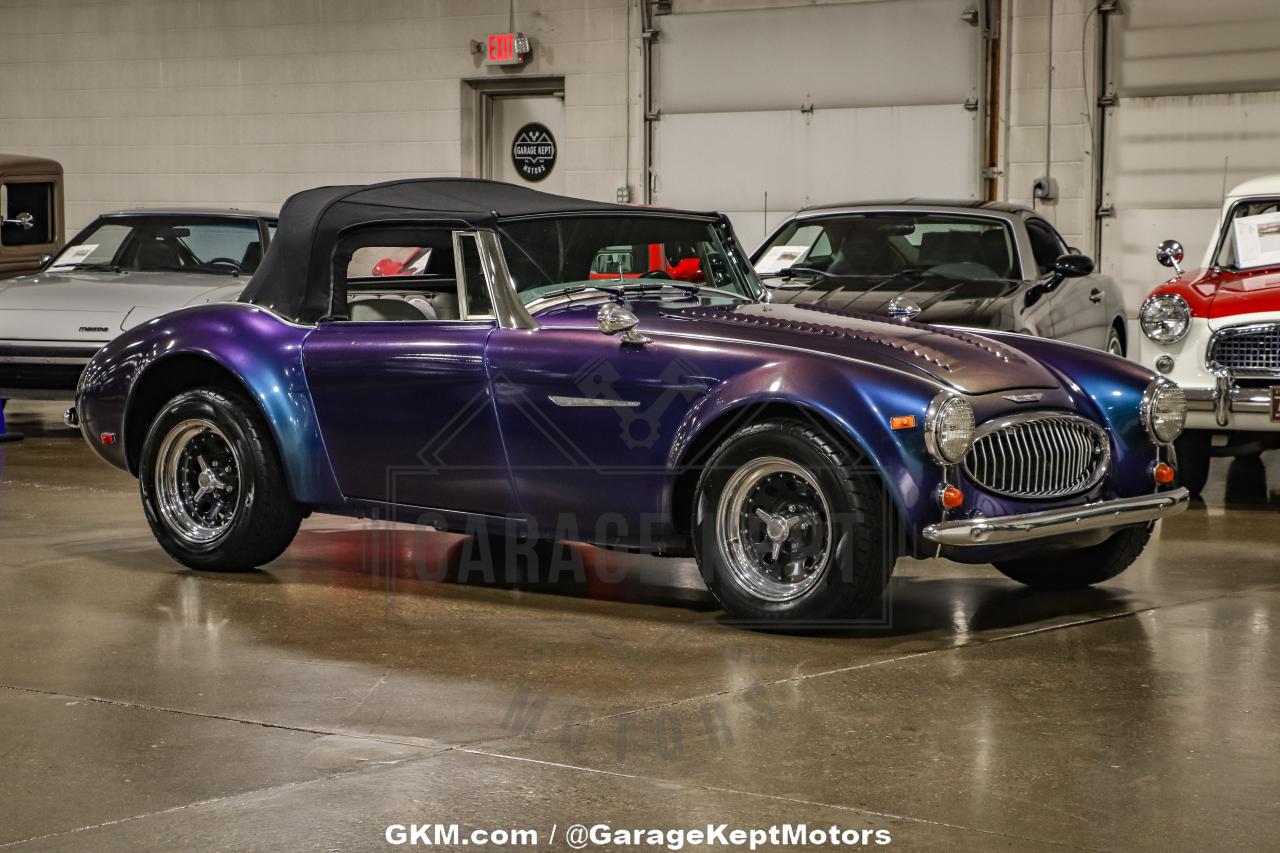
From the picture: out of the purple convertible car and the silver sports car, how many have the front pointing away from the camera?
0

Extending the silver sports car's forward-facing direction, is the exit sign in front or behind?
behind

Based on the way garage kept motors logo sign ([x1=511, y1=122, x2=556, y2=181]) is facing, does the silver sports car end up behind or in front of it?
in front

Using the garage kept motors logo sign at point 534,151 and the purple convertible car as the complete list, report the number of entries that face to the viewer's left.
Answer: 0

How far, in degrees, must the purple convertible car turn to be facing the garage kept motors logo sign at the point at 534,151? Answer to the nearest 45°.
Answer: approximately 135° to its left

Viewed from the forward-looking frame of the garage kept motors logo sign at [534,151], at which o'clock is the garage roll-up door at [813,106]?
The garage roll-up door is roughly at 10 o'clock from the garage kept motors logo sign.

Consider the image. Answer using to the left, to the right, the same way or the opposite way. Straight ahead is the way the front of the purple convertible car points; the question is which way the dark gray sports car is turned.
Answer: to the right

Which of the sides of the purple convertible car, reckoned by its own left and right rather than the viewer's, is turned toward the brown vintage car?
back

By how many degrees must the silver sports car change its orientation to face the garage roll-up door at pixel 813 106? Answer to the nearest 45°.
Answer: approximately 180°

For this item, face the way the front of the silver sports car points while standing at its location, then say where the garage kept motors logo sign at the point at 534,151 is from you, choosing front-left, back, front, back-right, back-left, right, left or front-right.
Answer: back

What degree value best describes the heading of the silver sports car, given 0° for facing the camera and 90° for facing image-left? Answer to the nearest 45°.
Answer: approximately 45°

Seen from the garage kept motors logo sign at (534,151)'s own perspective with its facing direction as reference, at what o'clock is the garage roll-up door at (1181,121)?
The garage roll-up door is roughly at 10 o'clock from the garage kept motors logo sign.
